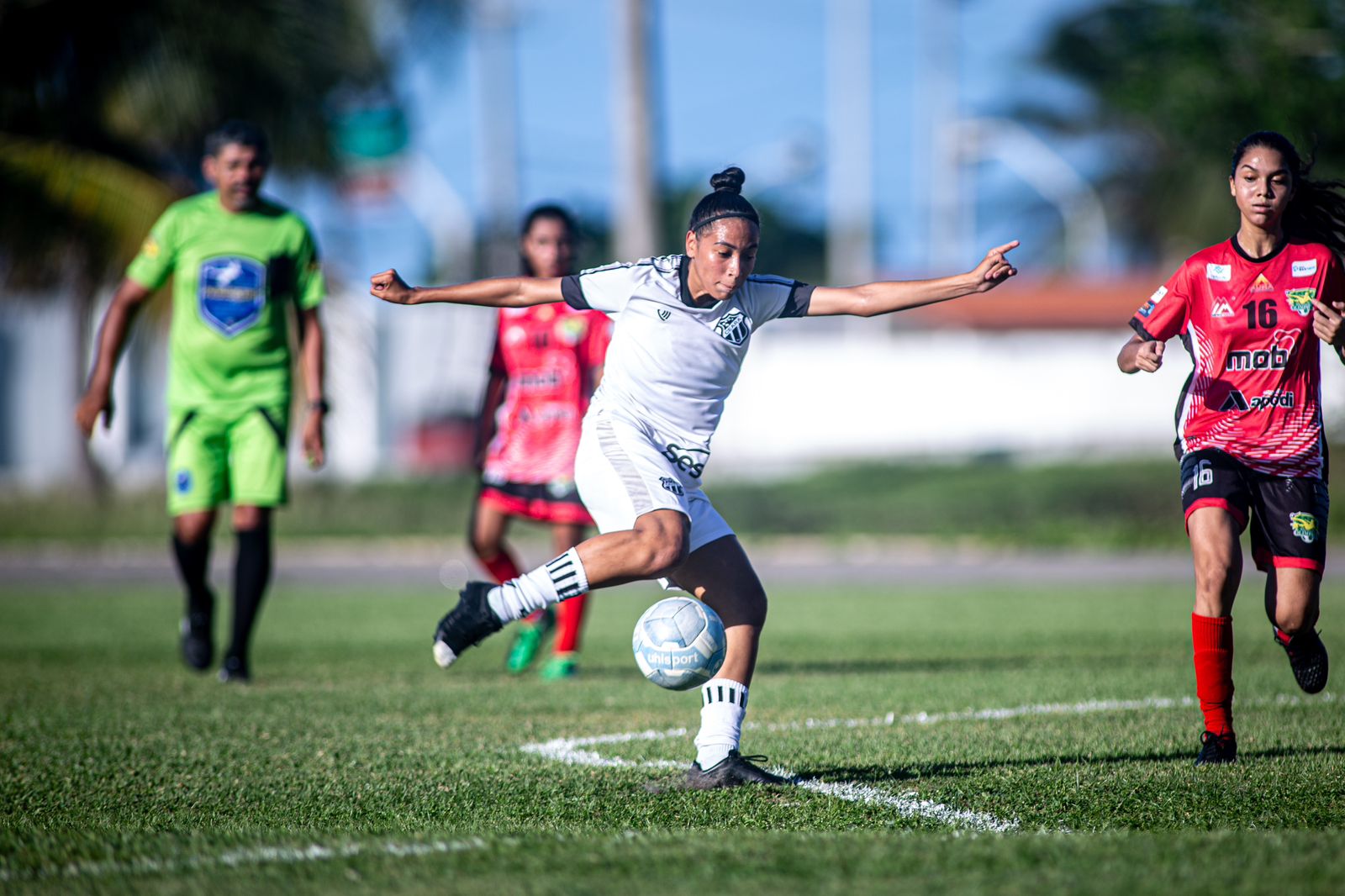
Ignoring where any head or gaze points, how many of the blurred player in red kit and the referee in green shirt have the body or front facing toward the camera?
2

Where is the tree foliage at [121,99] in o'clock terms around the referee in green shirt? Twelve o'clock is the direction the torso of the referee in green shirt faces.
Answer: The tree foliage is roughly at 6 o'clock from the referee in green shirt.

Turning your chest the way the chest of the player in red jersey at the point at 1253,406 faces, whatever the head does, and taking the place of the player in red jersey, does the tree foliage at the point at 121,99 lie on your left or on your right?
on your right

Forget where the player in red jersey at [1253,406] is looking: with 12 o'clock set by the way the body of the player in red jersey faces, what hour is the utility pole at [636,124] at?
The utility pole is roughly at 5 o'clock from the player in red jersey.

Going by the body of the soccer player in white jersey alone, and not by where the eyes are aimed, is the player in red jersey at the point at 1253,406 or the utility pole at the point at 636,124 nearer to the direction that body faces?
the player in red jersey

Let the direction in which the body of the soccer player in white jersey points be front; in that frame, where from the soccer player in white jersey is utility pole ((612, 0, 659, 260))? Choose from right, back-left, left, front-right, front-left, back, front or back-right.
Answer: back-left

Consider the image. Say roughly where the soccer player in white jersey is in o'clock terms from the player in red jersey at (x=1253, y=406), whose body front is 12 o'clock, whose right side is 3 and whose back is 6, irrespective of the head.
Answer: The soccer player in white jersey is roughly at 2 o'clock from the player in red jersey.

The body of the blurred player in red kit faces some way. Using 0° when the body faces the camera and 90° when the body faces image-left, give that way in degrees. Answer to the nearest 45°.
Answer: approximately 0°

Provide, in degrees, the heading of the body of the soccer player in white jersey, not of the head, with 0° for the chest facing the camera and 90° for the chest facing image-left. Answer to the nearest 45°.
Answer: approximately 315°
